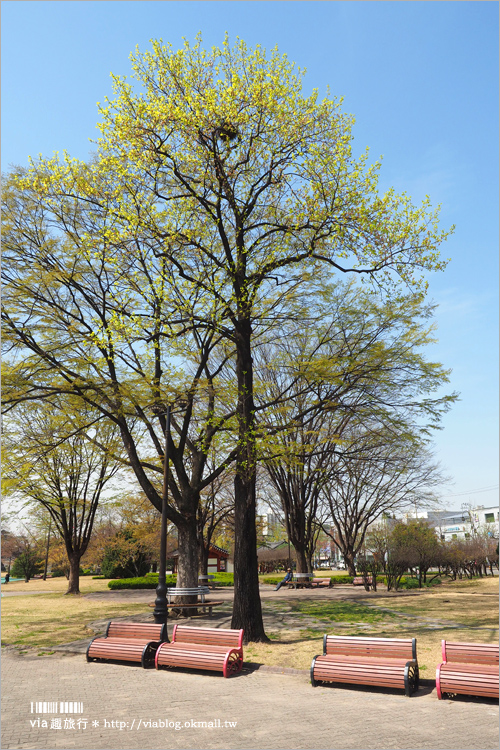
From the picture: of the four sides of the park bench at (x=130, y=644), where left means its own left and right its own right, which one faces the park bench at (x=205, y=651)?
left

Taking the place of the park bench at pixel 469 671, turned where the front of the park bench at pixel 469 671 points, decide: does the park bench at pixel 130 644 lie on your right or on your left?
on your right

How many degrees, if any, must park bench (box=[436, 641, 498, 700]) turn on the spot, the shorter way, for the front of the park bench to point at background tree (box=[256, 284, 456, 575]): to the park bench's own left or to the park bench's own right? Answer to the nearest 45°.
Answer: approximately 180°

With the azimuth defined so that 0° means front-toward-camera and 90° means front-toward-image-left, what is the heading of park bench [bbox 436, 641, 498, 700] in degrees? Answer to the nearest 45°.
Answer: approximately 0°

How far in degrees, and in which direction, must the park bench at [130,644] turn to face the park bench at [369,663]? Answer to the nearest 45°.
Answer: approximately 90° to its left

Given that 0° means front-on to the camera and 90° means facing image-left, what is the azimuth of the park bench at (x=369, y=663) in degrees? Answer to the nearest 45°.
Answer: approximately 0°

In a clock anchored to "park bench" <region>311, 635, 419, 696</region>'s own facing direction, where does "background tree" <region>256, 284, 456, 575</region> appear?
The background tree is roughly at 6 o'clock from the park bench.

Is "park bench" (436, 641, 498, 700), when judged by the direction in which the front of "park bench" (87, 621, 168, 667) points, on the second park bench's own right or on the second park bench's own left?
on the second park bench's own left

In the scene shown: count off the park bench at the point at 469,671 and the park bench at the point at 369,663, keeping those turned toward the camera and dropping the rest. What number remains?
2
